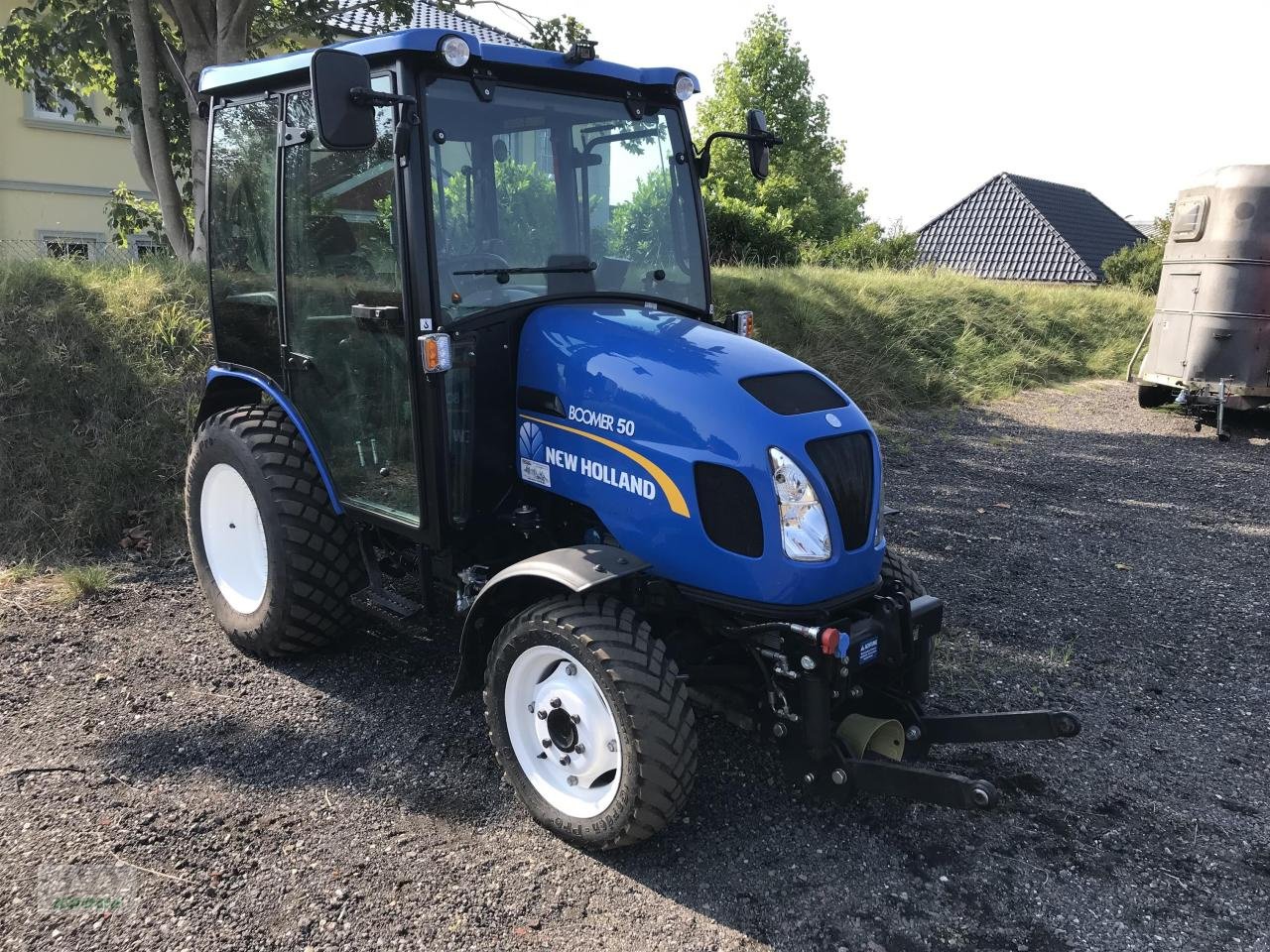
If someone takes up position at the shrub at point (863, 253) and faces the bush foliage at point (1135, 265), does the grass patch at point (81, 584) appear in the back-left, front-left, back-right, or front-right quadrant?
back-right

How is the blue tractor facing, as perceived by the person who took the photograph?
facing the viewer and to the right of the viewer

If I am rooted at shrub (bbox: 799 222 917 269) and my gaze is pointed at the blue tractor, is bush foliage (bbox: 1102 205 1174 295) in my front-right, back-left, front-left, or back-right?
back-left

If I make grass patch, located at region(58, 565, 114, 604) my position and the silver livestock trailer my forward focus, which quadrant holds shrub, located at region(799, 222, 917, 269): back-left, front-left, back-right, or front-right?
front-left

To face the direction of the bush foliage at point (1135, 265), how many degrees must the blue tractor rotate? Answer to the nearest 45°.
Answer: approximately 90° to its left

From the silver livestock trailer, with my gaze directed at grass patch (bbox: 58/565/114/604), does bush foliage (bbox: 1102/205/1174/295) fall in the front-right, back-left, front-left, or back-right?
back-right

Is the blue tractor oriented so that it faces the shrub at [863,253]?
no

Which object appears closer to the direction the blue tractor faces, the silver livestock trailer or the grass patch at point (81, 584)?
the silver livestock trailer

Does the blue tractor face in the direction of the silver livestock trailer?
no

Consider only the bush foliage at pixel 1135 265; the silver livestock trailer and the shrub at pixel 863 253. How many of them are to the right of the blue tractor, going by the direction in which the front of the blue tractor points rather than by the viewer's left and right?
0

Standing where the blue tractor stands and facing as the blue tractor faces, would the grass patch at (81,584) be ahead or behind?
behind
